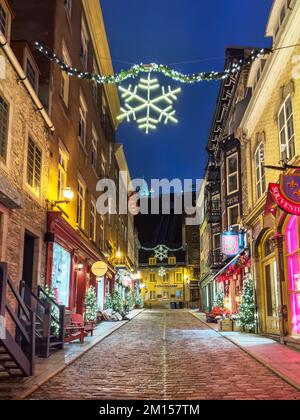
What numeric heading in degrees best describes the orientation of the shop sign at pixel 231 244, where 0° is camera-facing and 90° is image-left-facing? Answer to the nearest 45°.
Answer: approximately 0°

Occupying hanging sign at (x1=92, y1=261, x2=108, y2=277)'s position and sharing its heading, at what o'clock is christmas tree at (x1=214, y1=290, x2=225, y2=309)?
The christmas tree is roughly at 8 o'clock from the hanging sign.

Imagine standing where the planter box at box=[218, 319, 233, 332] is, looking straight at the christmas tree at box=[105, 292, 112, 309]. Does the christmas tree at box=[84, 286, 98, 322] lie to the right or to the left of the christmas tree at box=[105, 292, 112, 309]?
left

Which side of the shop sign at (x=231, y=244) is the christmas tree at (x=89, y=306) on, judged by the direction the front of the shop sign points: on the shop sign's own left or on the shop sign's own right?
on the shop sign's own right

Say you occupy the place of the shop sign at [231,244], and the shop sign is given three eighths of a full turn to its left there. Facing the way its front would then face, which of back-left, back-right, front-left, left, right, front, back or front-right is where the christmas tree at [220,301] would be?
front-left

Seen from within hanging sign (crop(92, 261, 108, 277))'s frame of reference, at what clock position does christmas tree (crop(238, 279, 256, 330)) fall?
The christmas tree is roughly at 10 o'clock from the hanging sign.

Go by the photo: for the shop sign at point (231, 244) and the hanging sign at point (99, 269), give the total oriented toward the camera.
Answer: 2

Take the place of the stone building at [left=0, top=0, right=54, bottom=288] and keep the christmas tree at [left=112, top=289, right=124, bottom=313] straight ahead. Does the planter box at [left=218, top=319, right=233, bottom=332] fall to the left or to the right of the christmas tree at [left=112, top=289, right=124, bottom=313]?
right

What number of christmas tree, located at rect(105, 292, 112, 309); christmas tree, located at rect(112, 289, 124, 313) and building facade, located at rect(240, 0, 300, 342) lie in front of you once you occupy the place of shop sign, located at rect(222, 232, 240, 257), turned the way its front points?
1

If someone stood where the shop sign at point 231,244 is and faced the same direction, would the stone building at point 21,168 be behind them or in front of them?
in front

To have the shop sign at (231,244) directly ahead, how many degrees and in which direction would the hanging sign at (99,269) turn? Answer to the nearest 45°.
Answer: approximately 90° to its left

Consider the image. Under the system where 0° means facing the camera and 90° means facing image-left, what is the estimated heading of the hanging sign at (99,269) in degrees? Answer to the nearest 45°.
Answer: approximately 0°

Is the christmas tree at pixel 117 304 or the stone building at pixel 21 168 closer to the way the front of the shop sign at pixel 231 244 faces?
the stone building

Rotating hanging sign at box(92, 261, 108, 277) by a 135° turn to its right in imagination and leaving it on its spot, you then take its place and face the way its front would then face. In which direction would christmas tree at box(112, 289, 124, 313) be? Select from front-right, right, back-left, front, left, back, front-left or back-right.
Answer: front-right
